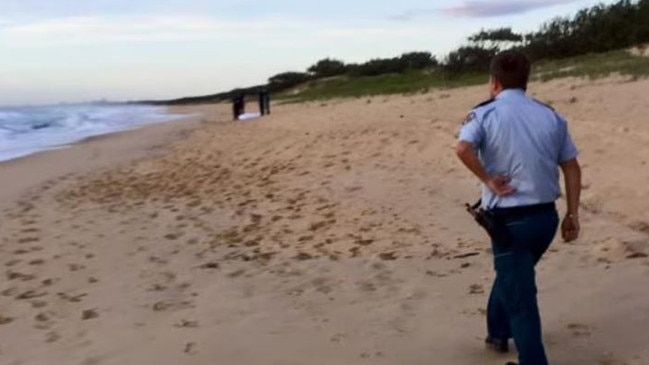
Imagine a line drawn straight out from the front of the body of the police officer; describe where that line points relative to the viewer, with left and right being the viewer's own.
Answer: facing away from the viewer and to the left of the viewer
